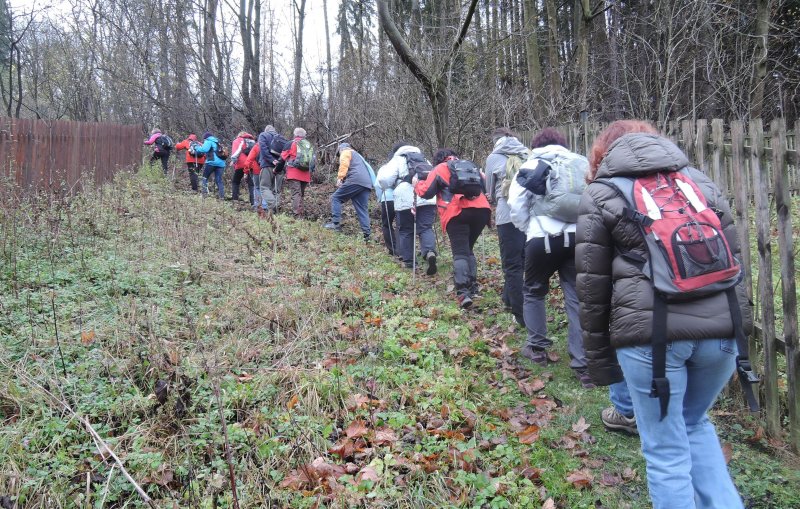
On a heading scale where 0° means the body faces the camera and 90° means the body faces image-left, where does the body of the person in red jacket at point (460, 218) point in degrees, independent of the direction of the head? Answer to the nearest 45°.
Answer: approximately 135°

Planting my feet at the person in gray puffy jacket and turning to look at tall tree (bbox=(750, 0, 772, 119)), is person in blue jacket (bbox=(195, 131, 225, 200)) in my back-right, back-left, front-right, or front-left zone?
front-left

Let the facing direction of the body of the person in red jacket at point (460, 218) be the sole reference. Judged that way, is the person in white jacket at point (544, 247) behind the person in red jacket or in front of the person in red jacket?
behind

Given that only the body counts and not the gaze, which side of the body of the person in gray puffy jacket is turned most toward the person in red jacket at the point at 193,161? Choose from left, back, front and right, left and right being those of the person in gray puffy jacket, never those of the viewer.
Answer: front

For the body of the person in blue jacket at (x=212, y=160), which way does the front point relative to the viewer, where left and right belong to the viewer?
facing away from the viewer and to the left of the viewer

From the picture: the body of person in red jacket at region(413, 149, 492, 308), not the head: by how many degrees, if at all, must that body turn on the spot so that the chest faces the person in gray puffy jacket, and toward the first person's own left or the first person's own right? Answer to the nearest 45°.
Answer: approximately 135° to the first person's own left

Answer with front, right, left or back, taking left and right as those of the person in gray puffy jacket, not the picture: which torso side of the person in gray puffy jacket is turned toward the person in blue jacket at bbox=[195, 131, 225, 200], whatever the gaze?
front

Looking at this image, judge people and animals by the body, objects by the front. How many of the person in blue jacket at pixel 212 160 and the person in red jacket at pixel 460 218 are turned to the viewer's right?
0

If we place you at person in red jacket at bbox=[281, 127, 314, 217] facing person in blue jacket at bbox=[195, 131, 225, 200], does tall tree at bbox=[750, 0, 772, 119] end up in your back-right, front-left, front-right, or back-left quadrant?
back-right

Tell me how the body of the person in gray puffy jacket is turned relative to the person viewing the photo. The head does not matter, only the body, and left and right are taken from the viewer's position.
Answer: facing away from the viewer and to the left of the viewer

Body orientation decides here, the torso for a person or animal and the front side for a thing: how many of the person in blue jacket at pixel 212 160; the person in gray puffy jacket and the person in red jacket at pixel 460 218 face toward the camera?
0

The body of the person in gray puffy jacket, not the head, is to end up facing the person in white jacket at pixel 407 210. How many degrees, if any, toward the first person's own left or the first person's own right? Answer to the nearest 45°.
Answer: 0° — they already face them

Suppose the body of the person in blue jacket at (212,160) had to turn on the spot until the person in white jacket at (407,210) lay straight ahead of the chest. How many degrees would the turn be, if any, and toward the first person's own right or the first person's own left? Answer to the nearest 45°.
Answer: approximately 135° to the first person's own left
